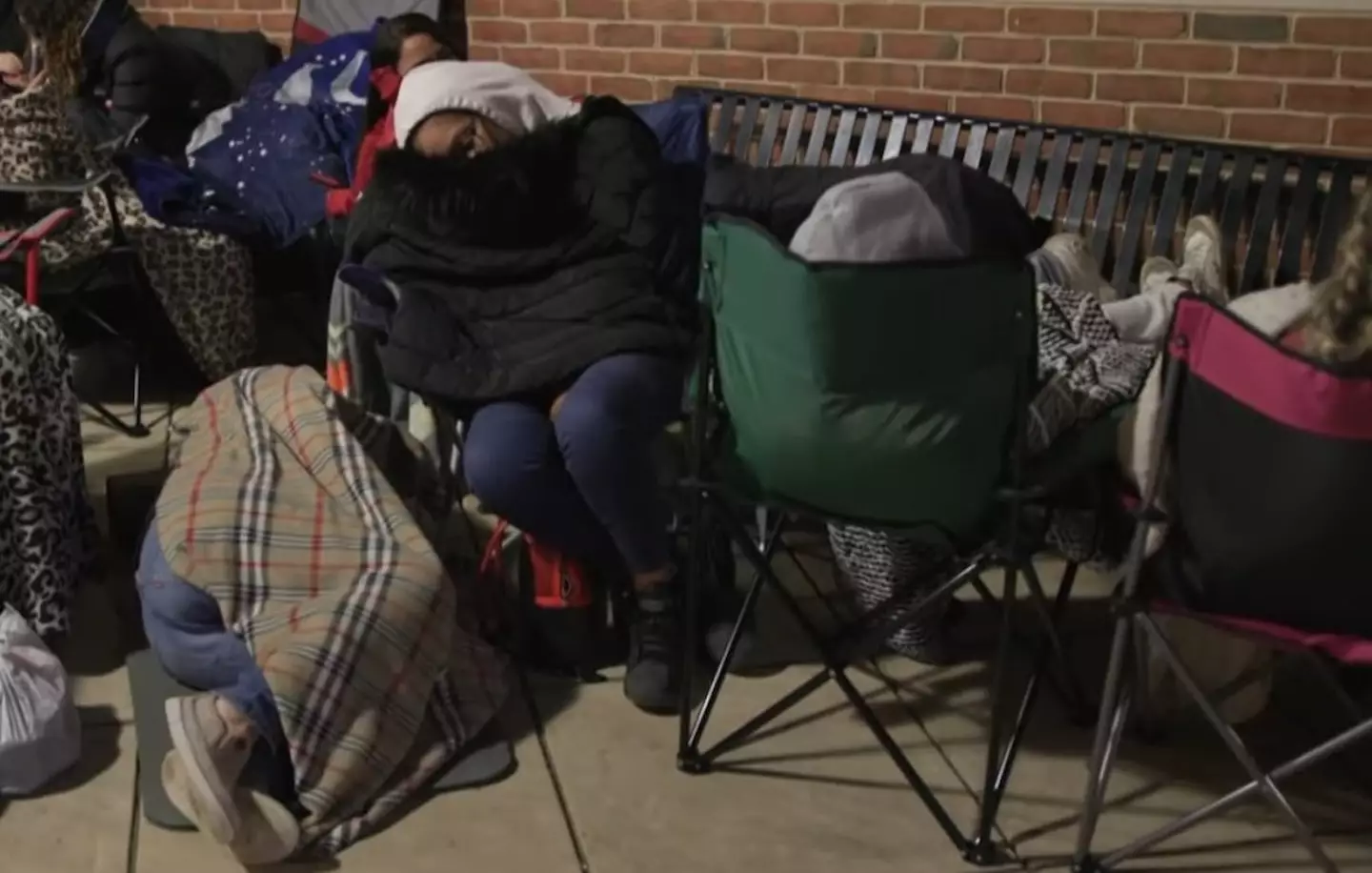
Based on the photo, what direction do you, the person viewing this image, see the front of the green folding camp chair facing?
facing away from the viewer and to the right of the viewer

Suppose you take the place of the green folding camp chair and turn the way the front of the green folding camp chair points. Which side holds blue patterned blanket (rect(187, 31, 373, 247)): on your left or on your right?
on your left

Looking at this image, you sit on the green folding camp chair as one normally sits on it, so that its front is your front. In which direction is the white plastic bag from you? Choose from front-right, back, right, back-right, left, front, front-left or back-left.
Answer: back-left

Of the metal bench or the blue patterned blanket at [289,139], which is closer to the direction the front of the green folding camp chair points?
the metal bench

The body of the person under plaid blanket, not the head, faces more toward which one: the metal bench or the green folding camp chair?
the green folding camp chair
